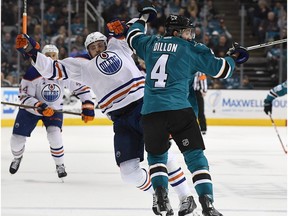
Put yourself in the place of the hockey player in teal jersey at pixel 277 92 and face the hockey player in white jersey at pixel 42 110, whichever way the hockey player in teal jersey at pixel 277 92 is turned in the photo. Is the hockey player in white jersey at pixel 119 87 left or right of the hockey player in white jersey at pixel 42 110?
left

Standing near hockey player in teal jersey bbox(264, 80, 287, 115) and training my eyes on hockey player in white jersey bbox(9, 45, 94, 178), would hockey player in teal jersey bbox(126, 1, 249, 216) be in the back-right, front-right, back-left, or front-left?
front-left

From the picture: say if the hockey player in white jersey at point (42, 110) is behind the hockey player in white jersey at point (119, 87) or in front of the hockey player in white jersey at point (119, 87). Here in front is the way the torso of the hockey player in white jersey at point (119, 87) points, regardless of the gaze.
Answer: behind

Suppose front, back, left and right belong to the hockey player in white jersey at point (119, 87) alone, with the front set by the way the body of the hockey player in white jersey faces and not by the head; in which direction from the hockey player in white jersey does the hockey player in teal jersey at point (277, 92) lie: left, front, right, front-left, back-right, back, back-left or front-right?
back-left

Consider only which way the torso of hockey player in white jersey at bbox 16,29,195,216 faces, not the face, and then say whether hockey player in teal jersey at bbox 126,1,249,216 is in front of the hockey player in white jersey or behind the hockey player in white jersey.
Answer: in front

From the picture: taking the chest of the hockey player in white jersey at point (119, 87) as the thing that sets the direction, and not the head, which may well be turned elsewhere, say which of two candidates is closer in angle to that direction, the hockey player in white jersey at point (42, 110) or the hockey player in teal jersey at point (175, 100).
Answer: the hockey player in teal jersey

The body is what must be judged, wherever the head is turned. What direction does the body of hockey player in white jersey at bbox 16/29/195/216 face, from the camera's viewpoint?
toward the camera
